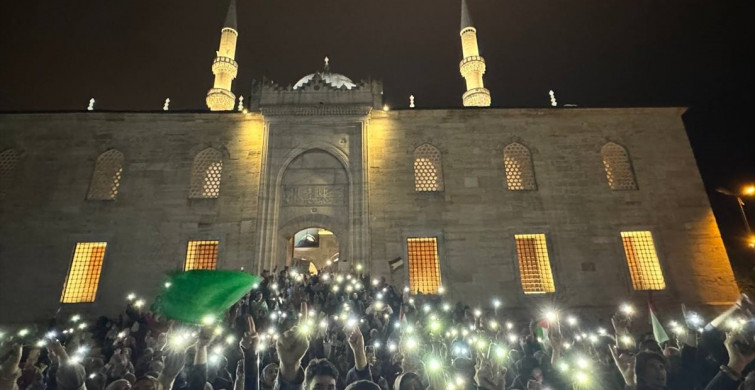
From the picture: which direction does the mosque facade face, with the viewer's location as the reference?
facing the viewer
